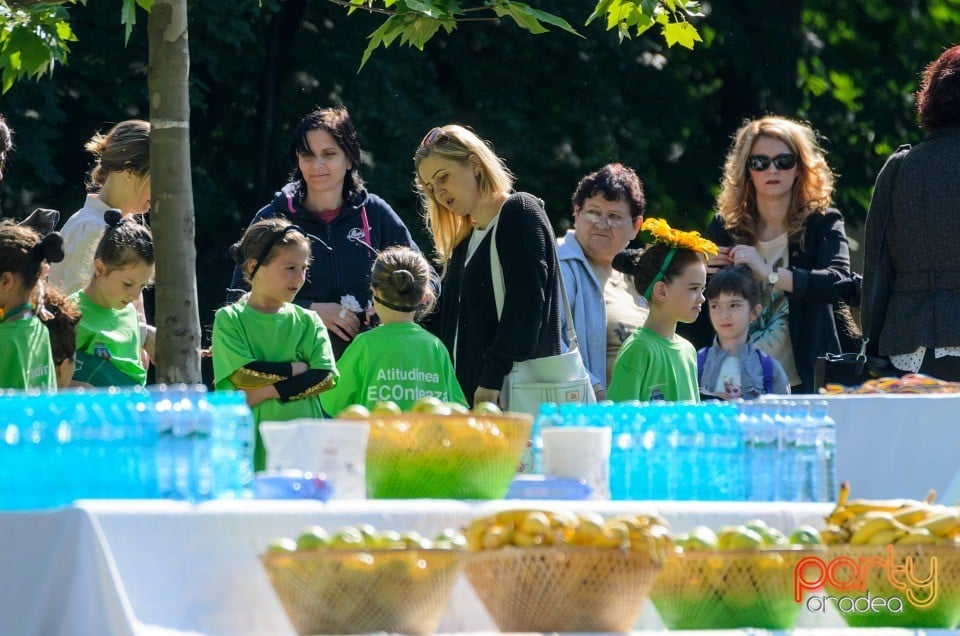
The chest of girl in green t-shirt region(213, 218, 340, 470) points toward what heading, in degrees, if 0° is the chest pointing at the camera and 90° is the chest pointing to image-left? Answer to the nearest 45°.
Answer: approximately 315°

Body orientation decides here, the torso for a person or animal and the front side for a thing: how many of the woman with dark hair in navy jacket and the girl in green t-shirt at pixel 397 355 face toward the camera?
1

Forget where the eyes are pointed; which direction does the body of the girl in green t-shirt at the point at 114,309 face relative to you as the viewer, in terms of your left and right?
facing the viewer and to the right of the viewer

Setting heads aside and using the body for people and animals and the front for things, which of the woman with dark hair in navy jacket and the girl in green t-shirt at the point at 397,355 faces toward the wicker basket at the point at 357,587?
the woman with dark hair in navy jacket

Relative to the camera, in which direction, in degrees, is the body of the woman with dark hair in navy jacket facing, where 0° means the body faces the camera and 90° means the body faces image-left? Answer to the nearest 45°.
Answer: approximately 0°

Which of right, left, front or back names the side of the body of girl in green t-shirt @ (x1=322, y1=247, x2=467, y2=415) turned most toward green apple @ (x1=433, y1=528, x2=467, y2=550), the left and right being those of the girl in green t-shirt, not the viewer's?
back

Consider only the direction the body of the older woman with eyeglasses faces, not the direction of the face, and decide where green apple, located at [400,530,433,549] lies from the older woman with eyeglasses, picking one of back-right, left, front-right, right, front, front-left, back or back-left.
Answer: front-right

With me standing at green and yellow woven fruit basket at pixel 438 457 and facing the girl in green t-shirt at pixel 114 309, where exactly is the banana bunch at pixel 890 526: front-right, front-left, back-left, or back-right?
back-right

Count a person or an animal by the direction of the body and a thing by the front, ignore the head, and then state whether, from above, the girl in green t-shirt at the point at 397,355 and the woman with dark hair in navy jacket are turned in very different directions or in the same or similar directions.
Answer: very different directions

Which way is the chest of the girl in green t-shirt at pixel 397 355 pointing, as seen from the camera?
away from the camera

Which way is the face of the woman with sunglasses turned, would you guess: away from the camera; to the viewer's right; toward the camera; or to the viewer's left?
toward the camera

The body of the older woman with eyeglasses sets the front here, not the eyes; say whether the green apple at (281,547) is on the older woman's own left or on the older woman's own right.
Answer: on the older woman's own right

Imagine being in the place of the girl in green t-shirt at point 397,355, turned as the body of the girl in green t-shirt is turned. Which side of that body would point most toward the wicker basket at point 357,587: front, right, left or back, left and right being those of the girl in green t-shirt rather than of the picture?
back
